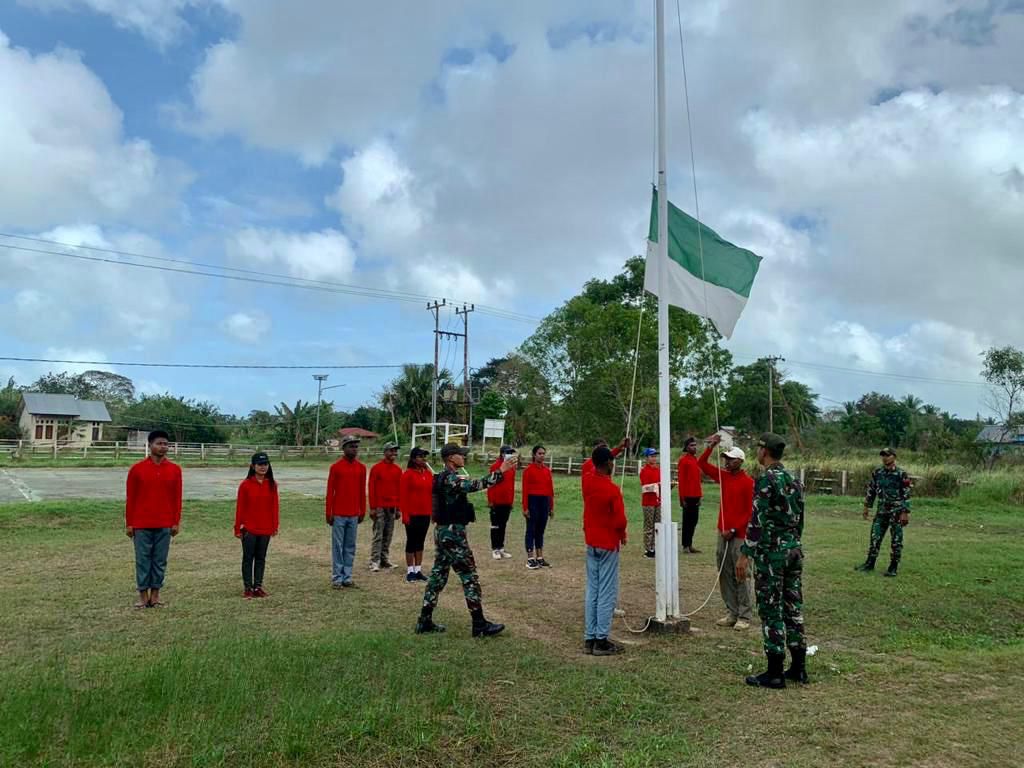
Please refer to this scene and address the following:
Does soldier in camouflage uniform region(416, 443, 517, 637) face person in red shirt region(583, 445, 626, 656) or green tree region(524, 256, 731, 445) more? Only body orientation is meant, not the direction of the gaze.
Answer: the person in red shirt

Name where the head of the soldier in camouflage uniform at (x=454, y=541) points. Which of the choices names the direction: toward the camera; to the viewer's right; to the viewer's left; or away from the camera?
to the viewer's right

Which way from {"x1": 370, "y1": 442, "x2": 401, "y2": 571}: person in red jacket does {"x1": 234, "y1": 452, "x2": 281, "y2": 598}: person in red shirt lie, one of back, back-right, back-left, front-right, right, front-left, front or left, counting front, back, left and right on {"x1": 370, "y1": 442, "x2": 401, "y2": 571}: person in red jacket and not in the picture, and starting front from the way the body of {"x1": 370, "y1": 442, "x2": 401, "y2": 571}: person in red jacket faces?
right

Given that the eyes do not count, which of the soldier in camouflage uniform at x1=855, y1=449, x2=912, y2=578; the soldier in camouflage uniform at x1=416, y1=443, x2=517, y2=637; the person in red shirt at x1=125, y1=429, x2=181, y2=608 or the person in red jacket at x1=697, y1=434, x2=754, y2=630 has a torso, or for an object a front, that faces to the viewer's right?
the soldier in camouflage uniform at x1=416, y1=443, x2=517, y2=637

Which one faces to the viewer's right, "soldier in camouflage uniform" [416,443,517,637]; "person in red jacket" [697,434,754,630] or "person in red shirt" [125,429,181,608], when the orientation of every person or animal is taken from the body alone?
the soldier in camouflage uniform

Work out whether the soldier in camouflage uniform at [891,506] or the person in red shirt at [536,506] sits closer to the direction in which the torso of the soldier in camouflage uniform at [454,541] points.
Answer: the soldier in camouflage uniform

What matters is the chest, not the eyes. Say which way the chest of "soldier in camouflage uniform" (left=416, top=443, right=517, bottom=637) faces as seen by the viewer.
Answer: to the viewer's right

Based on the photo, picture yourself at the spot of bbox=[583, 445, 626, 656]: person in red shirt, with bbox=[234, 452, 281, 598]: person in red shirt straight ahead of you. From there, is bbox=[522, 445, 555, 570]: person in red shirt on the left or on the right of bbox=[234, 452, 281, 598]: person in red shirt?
right

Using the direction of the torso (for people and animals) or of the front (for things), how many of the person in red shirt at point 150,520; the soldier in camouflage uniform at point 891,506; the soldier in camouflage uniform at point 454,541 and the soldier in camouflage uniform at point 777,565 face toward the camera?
2

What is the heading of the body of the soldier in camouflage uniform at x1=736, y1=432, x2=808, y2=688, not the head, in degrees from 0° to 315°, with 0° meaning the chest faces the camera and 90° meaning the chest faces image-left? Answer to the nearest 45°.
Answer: approximately 135°

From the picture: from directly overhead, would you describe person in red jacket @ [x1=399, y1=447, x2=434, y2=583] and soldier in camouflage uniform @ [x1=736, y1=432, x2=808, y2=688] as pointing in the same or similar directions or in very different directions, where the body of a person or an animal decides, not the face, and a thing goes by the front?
very different directions

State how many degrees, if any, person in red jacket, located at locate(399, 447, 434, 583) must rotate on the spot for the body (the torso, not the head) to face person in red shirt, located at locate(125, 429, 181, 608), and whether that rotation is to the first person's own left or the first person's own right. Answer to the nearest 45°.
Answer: approximately 90° to the first person's own right

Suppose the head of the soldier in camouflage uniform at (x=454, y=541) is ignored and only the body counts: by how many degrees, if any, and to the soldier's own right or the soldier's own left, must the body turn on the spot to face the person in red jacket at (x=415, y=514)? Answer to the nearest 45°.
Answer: approximately 90° to the soldier's own left
